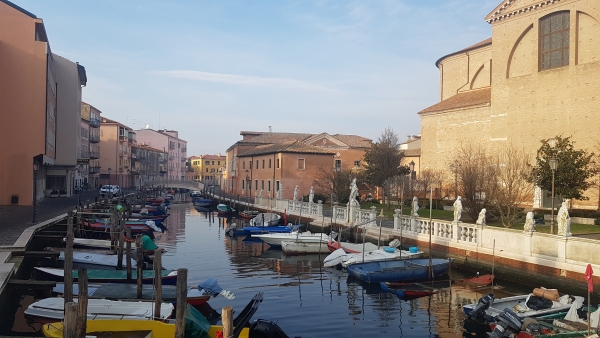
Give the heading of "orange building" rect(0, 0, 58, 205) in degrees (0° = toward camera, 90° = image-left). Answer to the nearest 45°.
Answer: approximately 270°

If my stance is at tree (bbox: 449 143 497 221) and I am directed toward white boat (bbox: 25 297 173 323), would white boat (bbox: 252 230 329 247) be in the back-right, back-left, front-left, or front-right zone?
front-right

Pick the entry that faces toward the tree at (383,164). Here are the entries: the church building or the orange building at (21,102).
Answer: the orange building
